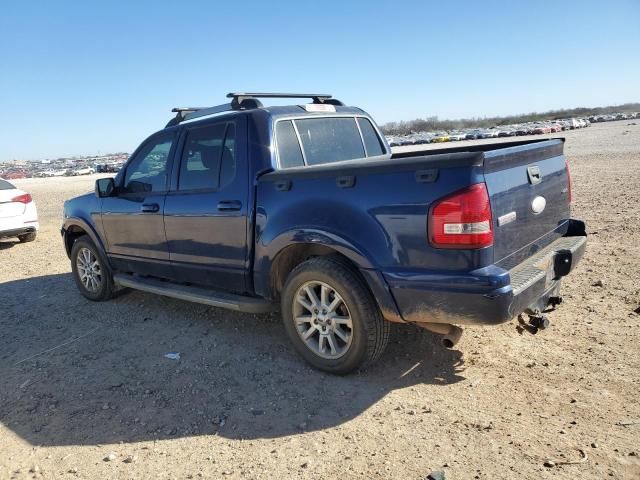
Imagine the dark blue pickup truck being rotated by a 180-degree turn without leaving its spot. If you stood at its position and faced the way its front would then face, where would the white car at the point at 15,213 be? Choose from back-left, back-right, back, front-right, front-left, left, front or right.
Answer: back

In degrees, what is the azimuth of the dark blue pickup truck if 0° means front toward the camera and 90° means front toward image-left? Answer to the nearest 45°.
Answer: approximately 135°

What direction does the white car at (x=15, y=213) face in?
away from the camera
